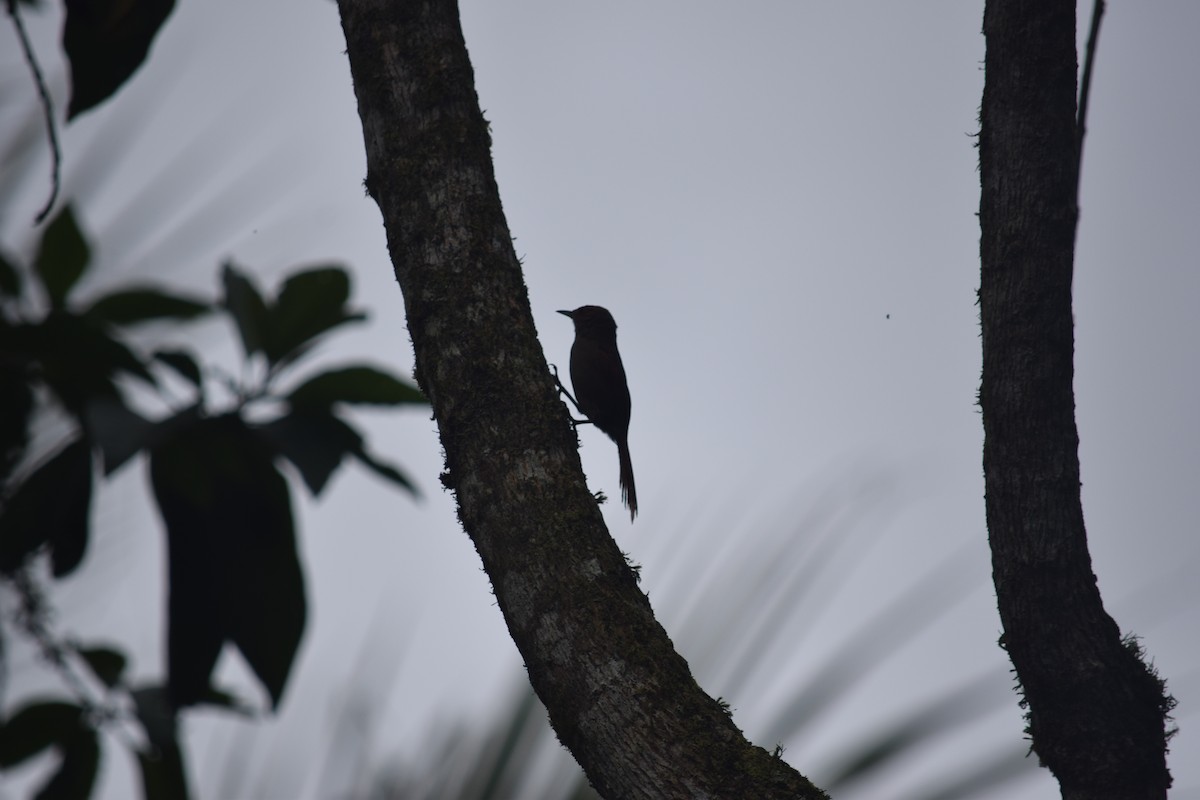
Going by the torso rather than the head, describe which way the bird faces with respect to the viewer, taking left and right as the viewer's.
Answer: facing to the left of the viewer

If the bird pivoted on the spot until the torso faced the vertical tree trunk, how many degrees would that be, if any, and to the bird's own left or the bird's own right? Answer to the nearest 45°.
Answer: approximately 135° to the bird's own left
